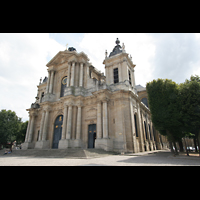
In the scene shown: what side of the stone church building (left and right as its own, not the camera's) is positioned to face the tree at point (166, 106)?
left

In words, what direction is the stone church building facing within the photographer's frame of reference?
facing the viewer and to the left of the viewer

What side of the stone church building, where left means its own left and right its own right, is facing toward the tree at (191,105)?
left

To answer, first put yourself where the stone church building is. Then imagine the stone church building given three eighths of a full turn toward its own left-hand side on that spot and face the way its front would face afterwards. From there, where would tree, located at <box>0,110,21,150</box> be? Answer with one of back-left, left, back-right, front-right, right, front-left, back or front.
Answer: back-left

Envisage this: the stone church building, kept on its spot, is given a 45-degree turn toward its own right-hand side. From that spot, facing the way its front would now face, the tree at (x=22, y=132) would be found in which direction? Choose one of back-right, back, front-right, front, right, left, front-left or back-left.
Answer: front-right
